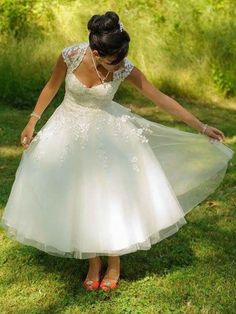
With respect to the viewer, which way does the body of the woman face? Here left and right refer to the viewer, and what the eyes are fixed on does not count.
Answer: facing the viewer

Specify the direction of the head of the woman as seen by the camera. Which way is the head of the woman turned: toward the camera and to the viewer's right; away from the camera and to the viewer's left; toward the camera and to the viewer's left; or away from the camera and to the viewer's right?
toward the camera and to the viewer's right
